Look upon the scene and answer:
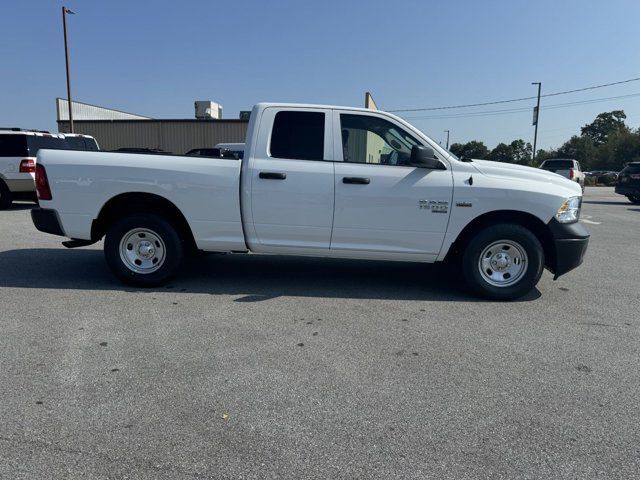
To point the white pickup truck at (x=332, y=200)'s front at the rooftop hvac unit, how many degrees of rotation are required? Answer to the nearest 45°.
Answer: approximately 90° to its left

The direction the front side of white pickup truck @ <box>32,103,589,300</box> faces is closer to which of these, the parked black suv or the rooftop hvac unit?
the parked black suv

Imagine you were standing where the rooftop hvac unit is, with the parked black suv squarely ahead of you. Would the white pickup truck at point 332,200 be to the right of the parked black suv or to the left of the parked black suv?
right

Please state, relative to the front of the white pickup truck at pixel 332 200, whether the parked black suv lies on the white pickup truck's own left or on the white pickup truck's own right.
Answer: on the white pickup truck's own left

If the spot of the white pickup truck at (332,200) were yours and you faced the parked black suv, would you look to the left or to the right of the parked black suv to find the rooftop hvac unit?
left

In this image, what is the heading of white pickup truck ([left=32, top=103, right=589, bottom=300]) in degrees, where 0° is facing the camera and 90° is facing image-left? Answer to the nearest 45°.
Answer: approximately 270°
